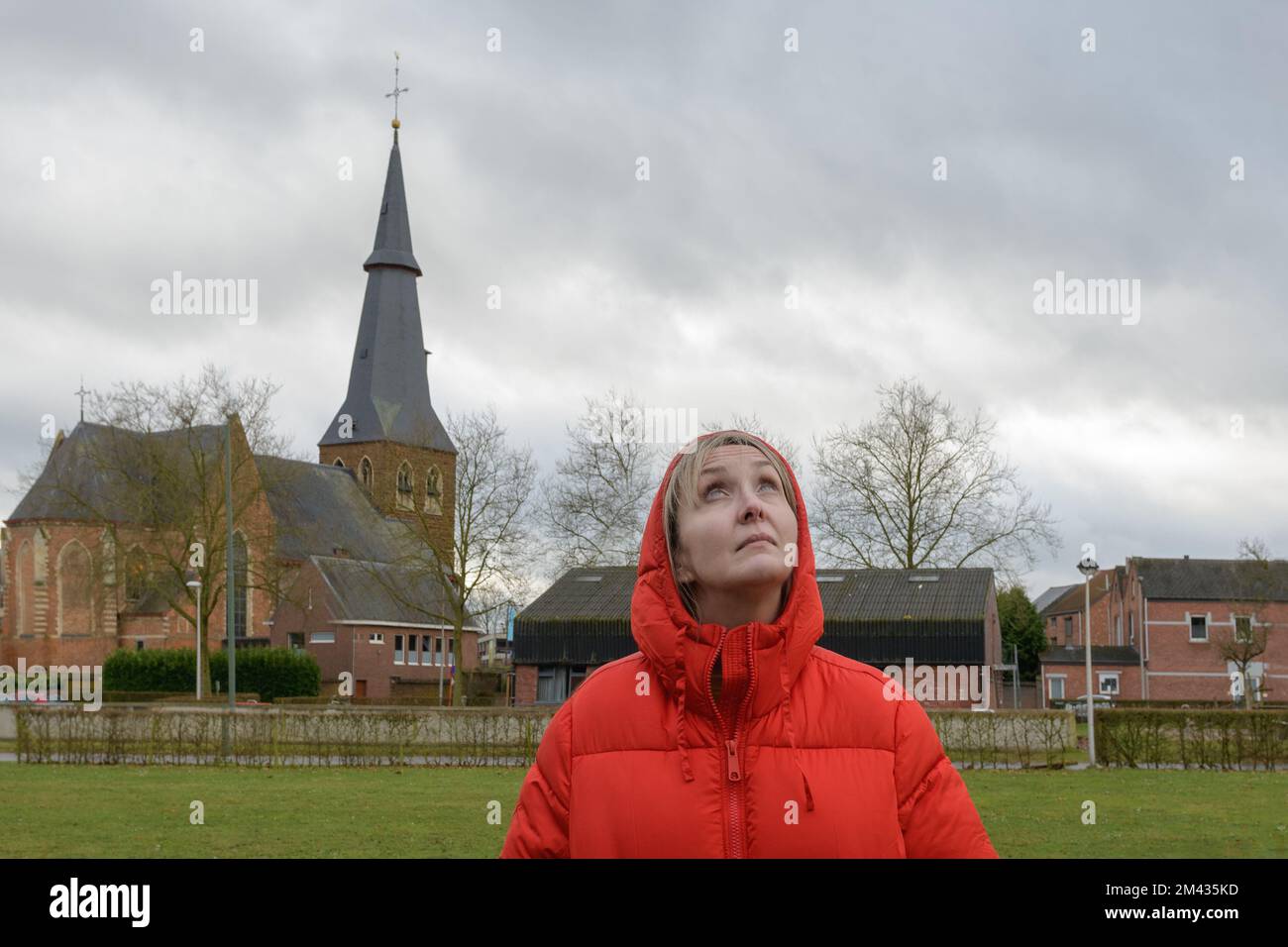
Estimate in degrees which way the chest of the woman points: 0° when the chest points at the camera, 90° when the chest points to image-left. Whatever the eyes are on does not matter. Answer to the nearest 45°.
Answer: approximately 0°
